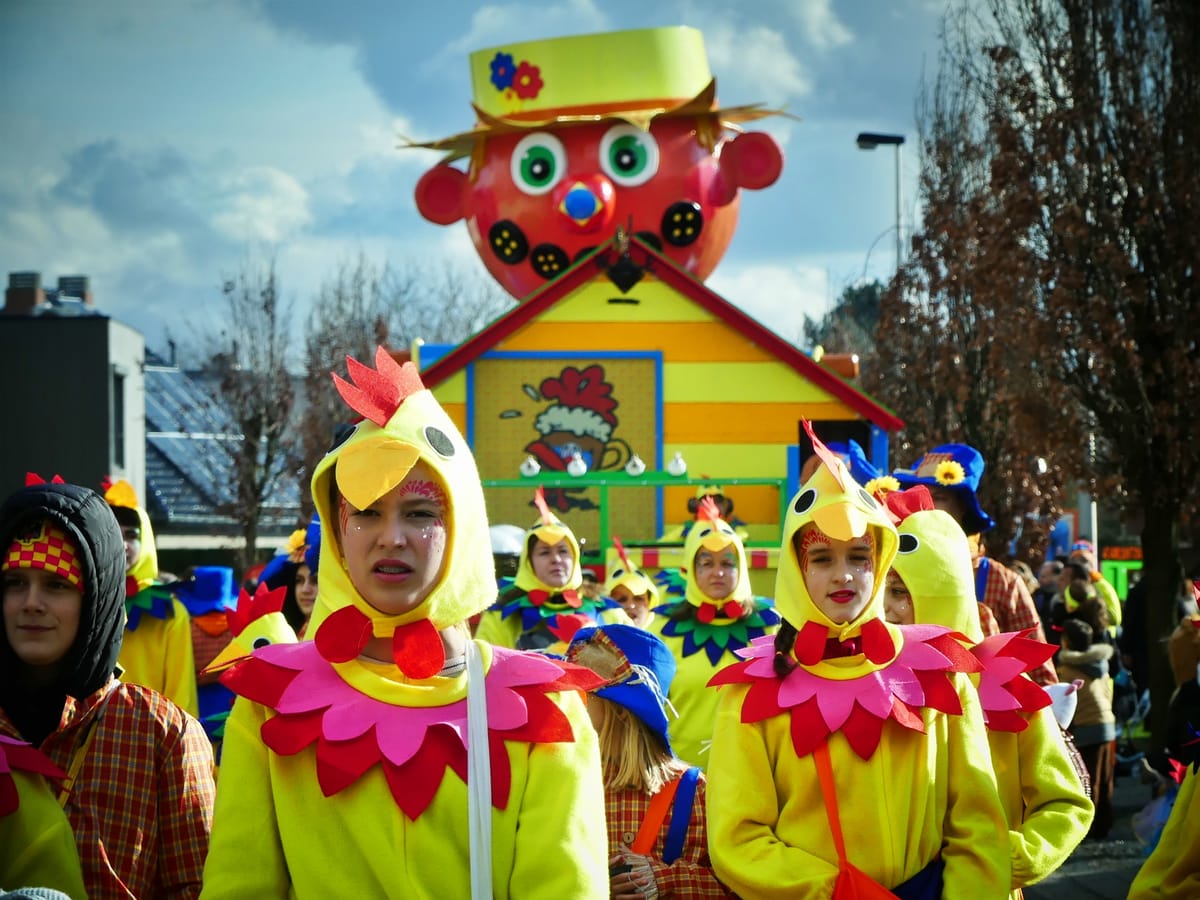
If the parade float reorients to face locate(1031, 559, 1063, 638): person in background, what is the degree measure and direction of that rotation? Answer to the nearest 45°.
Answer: approximately 90° to its left

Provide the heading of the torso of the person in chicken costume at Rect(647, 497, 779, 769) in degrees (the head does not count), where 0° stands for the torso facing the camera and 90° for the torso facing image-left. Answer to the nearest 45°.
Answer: approximately 0°

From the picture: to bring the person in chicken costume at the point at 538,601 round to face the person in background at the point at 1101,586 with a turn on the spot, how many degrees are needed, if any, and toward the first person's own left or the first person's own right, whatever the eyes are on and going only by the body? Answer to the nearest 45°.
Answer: approximately 135° to the first person's own left

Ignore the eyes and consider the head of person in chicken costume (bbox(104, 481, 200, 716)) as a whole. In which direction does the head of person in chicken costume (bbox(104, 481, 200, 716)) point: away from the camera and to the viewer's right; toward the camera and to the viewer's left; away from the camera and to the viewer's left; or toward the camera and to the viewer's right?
toward the camera and to the viewer's left

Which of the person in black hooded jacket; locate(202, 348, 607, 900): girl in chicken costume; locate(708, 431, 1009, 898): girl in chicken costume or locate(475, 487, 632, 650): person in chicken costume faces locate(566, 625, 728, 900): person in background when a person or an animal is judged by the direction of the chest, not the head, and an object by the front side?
the person in chicken costume

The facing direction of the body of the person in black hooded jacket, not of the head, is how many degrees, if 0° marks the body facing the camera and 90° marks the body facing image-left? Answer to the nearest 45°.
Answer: approximately 45°

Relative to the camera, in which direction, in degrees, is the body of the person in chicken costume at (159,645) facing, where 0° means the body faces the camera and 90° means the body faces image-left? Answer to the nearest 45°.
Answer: approximately 45°

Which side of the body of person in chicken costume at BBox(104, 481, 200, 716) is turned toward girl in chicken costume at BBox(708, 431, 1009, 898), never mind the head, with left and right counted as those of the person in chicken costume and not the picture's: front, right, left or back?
left

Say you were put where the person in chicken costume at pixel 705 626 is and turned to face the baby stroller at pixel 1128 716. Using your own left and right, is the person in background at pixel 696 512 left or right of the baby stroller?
left

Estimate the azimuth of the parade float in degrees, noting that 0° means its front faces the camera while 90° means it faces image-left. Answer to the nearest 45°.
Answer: approximately 0°

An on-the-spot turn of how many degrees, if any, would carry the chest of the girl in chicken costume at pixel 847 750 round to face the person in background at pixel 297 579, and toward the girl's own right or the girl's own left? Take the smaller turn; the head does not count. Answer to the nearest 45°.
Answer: approximately 135° to the girl's own right

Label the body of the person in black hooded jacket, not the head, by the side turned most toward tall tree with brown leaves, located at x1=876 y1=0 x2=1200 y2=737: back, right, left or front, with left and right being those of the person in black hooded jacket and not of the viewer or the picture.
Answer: back
